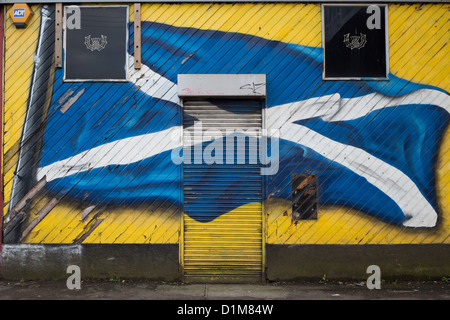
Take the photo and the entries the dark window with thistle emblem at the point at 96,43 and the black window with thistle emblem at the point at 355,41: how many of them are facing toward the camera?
2

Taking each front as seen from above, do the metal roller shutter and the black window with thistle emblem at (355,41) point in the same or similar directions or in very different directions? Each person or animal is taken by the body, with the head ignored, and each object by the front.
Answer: same or similar directions

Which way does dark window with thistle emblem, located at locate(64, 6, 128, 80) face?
toward the camera

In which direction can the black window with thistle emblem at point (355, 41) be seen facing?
toward the camera

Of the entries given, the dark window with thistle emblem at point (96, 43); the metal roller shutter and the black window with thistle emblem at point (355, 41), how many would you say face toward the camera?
3

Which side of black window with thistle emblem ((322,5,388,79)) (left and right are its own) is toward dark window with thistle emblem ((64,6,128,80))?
right

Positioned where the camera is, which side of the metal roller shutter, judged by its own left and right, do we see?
front

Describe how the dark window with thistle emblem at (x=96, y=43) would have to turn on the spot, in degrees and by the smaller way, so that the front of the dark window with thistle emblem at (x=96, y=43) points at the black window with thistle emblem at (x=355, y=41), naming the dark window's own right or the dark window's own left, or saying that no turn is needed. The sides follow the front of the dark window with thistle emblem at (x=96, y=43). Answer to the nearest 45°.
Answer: approximately 90° to the dark window's own left
